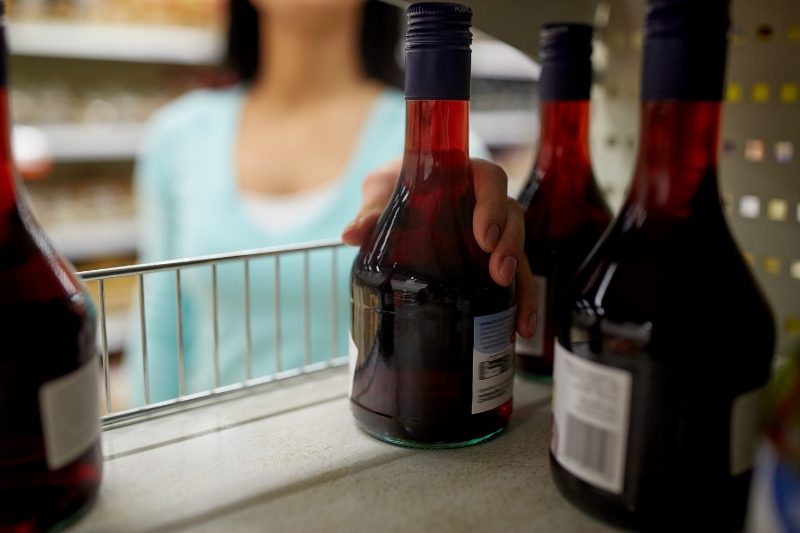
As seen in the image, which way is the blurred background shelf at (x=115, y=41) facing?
toward the camera

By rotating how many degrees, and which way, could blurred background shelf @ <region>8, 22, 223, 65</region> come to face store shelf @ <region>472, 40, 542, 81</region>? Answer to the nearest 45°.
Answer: approximately 90° to its left

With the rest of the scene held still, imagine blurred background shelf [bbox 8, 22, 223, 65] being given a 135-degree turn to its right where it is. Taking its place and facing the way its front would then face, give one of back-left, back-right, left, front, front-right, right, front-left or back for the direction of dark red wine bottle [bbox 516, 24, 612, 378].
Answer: back-left

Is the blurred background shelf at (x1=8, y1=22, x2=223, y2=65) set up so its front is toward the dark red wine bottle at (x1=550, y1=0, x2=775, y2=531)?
yes

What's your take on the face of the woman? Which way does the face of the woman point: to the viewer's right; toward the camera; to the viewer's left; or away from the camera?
toward the camera

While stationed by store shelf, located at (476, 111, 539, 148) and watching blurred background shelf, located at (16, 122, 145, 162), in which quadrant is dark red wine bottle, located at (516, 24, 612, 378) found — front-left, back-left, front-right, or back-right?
front-left

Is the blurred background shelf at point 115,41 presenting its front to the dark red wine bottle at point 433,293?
yes

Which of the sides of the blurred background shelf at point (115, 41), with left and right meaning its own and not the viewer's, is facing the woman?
front

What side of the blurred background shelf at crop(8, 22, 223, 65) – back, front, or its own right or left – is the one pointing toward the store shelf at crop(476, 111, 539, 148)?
left

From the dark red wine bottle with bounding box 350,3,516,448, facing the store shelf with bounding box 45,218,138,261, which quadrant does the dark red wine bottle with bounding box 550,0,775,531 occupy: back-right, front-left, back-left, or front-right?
back-right

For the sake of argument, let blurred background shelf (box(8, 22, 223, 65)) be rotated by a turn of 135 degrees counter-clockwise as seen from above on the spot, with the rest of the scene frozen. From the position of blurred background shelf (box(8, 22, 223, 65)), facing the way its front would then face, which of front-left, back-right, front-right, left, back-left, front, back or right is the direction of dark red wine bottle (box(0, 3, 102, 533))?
back-right

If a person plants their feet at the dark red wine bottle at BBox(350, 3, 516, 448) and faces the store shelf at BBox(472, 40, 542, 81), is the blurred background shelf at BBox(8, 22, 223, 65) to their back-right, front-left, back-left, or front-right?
front-left
